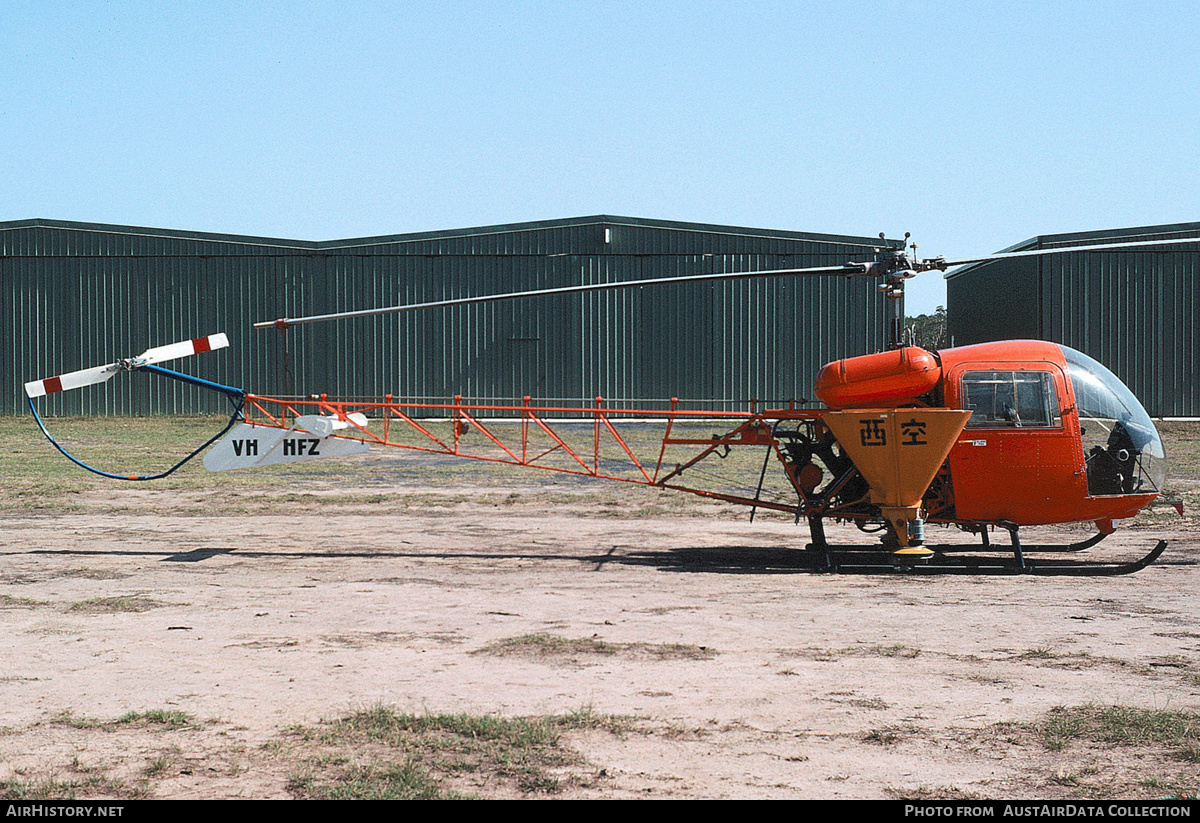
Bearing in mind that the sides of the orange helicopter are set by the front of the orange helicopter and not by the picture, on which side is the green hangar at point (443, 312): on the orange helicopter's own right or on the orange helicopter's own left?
on the orange helicopter's own left

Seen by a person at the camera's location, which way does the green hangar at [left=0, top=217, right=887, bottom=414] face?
facing the viewer

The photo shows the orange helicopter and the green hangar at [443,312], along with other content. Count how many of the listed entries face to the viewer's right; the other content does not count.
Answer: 1

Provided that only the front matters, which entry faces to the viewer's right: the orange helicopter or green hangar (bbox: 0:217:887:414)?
the orange helicopter

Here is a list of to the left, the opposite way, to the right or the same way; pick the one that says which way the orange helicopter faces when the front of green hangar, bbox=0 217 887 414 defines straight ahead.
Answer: to the left

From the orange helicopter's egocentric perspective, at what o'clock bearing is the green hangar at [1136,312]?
The green hangar is roughly at 10 o'clock from the orange helicopter.

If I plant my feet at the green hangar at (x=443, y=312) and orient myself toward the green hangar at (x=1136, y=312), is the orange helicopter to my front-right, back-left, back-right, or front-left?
front-right

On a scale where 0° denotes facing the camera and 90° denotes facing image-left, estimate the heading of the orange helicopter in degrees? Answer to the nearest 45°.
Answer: approximately 270°

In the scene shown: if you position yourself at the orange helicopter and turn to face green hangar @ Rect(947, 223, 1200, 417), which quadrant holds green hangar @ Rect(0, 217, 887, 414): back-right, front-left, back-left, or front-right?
front-left

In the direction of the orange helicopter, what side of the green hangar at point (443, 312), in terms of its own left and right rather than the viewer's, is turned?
front
